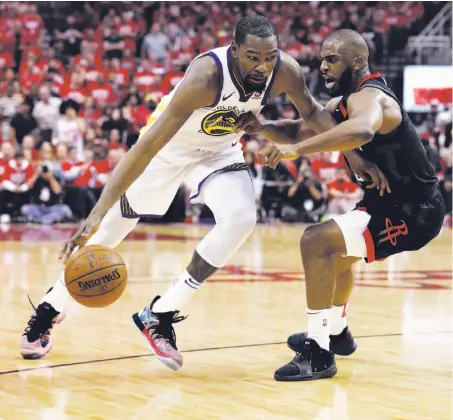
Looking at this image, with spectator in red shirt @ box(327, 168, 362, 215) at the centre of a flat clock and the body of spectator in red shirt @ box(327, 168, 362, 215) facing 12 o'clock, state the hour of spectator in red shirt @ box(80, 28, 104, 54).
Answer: spectator in red shirt @ box(80, 28, 104, 54) is roughly at 4 o'clock from spectator in red shirt @ box(327, 168, 362, 215).

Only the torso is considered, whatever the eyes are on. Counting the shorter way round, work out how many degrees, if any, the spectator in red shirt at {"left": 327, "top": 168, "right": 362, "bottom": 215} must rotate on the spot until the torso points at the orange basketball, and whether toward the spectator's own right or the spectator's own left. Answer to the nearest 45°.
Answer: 0° — they already face it

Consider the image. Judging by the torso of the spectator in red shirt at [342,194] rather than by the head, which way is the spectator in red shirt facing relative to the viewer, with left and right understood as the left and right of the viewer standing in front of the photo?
facing the viewer

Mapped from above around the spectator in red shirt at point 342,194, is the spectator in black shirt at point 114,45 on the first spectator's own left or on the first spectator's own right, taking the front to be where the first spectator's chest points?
on the first spectator's own right

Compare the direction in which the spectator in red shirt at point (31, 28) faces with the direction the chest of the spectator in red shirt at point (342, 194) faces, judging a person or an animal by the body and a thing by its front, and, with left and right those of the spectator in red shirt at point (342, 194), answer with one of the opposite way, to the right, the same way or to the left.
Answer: the same way

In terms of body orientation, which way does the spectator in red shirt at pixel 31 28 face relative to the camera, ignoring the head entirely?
toward the camera

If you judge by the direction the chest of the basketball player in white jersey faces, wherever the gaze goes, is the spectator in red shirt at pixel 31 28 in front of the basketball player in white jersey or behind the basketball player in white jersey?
behind

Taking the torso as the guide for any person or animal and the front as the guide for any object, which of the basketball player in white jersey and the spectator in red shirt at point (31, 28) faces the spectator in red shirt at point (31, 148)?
the spectator in red shirt at point (31, 28)

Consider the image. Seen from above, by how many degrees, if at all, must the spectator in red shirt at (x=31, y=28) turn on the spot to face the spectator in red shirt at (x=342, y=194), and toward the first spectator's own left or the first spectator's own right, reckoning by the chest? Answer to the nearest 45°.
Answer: approximately 45° to the first spectator's own left

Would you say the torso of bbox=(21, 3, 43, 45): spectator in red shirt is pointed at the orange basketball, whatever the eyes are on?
yes

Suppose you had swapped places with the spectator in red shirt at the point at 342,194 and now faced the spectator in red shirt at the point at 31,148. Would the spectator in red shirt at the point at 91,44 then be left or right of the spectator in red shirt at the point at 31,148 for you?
right

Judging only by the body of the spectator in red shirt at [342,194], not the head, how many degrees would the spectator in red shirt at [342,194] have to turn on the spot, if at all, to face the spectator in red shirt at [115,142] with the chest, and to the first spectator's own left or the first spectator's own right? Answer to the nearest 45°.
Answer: approximately 90° to the first spectator's own right

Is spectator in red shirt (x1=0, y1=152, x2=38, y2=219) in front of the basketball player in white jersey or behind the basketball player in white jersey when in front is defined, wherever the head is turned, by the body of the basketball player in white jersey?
behind

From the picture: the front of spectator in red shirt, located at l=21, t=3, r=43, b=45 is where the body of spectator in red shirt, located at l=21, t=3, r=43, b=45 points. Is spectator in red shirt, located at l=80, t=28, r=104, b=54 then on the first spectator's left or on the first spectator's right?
on the first spectator's left

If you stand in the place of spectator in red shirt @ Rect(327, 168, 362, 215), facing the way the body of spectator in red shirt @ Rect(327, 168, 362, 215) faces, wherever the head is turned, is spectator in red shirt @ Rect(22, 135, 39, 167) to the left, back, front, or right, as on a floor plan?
right

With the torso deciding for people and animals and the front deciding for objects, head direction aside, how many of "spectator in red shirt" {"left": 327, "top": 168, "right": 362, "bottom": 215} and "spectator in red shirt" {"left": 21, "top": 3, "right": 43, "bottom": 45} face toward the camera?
2
